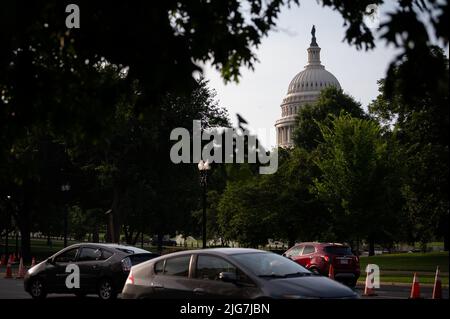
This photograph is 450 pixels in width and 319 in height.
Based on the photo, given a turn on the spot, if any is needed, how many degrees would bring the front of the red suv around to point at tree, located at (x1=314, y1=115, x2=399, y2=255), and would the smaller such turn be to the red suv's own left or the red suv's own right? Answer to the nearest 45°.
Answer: approximately 45° to the red suv's own right

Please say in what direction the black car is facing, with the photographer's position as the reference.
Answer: facing away from the viewer and to the left of the viewer

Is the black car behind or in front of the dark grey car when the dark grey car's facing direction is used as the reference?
behind

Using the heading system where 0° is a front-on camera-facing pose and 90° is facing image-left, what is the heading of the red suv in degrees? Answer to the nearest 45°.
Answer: approximately 135°

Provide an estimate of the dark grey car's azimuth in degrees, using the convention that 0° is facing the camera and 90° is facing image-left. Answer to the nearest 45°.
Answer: approximately 315°

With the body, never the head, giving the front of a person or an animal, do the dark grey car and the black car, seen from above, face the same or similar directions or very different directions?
very different directions

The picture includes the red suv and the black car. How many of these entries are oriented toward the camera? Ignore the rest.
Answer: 0
